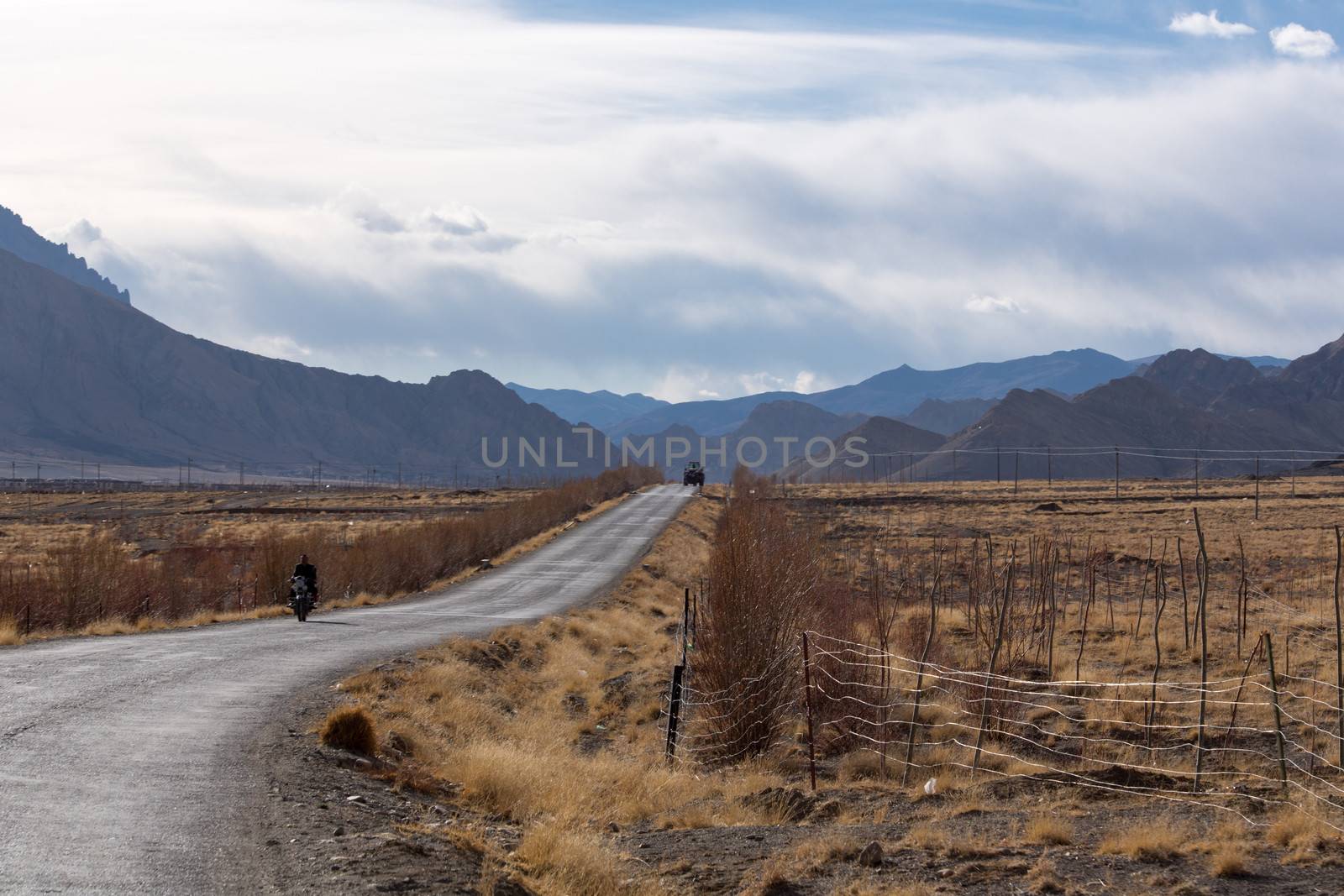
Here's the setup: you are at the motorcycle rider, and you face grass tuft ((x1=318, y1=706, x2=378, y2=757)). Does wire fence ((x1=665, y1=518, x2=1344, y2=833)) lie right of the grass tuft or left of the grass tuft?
left

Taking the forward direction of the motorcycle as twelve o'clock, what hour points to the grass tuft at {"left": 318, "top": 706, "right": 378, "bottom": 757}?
The grass tuft is roughly at 12 o'clock from the motorcycle.

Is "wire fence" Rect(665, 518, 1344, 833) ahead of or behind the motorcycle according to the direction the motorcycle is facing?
ahead

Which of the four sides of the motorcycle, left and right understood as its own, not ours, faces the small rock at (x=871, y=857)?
front

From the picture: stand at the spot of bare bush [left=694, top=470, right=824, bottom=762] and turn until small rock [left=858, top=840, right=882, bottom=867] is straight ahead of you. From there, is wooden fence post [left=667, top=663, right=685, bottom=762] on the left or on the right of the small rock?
right

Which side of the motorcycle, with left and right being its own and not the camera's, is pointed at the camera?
front

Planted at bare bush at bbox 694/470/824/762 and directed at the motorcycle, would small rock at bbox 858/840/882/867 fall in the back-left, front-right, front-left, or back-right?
back-left
